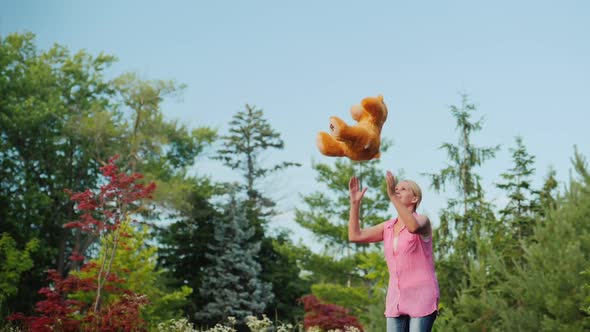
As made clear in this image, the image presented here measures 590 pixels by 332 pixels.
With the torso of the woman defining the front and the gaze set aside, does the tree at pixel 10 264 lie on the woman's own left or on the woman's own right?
on the woman's own right

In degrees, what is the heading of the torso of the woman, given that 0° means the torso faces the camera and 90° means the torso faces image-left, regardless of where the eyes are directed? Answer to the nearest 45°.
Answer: approximately 45°

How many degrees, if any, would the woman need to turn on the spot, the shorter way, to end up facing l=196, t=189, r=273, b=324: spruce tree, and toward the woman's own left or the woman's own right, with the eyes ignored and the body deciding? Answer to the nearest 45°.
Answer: approximately 135° to the woman's own right

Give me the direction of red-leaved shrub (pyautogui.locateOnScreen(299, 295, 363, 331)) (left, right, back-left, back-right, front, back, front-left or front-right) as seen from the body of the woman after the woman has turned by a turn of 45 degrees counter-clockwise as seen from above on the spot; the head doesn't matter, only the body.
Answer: back

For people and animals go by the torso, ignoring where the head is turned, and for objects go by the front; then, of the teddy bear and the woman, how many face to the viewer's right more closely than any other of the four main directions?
0

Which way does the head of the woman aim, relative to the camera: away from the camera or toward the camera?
toward the camera

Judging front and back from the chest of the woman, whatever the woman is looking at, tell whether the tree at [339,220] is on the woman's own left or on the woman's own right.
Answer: on the woman's own right

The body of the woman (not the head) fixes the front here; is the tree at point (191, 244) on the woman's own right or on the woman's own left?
on the woman's own right

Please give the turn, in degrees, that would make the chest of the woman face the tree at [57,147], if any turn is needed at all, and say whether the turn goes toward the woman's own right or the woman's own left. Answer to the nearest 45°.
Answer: approximately 90° to the woman's own right
